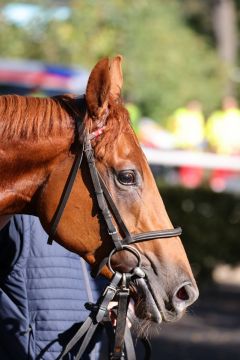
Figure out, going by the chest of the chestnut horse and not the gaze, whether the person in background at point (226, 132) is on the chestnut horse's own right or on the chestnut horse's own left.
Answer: on the chestnut horse's own left

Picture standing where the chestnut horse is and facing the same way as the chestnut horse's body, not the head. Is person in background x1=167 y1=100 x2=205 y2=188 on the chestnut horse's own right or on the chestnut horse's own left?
on the chestnut horse's own left

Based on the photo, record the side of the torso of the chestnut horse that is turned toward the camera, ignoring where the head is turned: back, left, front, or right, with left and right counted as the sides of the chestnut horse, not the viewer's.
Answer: right

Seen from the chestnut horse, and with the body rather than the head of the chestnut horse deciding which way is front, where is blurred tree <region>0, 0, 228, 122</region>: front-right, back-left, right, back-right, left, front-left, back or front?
left

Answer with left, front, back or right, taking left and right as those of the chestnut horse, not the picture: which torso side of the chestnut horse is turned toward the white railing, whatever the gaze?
left

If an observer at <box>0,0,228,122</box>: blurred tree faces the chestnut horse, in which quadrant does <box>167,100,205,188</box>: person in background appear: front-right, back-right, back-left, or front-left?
front-left
